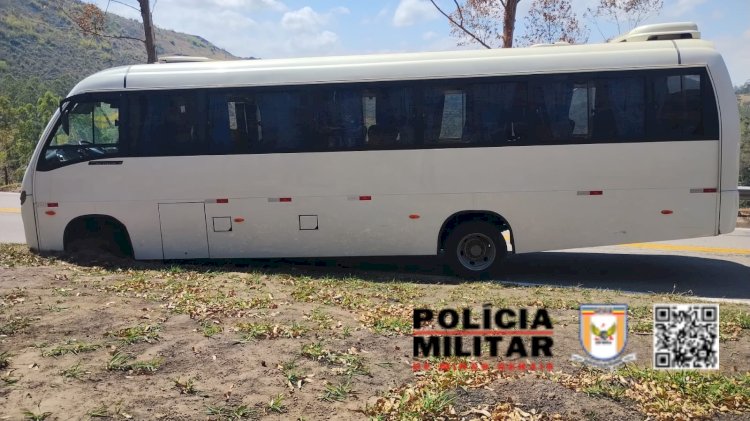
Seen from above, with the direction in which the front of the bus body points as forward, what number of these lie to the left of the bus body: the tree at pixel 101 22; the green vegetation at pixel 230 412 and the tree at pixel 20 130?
1

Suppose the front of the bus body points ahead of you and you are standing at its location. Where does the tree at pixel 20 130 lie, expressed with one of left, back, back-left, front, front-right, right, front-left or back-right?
front-right

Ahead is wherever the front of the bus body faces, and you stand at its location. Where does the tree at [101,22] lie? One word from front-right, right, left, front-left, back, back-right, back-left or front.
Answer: front-right

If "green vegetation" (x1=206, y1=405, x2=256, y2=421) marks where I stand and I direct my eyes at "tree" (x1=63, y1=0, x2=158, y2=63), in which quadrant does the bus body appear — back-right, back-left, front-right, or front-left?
front-right

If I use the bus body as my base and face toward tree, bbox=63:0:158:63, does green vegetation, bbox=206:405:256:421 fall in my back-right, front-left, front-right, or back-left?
back-left

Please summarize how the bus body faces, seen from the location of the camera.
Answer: facing to the left of the viewer

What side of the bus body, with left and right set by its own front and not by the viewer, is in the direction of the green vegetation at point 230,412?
left
